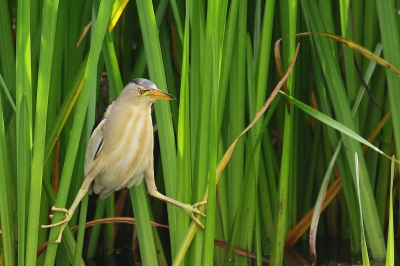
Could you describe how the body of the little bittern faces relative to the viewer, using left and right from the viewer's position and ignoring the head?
facing the viewer and to the right of the viewer

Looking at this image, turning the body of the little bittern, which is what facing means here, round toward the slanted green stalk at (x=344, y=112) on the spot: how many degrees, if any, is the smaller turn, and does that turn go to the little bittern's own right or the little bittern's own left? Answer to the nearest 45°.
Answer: approximately 45° to the little bittern's own left

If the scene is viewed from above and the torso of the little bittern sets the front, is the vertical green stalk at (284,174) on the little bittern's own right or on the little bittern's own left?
on the little bittern's own left
